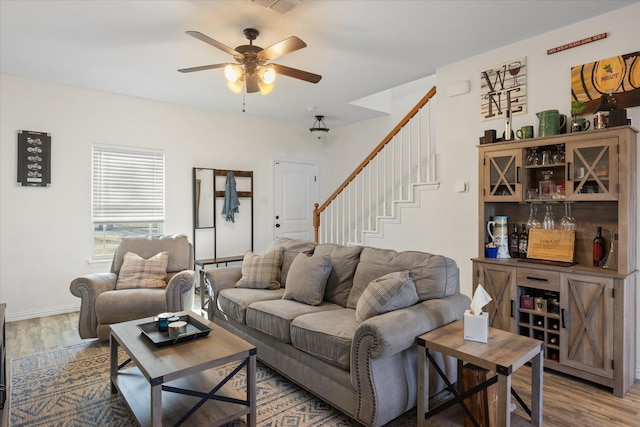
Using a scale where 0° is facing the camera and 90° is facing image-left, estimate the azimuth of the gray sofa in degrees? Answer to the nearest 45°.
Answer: approximately 45°

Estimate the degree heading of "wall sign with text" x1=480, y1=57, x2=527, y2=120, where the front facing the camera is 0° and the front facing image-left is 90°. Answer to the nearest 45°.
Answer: approximately 45°

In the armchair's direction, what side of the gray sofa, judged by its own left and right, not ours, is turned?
right

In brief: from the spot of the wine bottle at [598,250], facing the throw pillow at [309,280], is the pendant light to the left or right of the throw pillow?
right

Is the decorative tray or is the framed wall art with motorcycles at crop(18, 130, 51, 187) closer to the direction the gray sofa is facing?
the decorative tray

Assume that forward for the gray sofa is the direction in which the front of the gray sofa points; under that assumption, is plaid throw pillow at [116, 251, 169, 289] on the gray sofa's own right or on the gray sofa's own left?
on the gray sofa's own right
